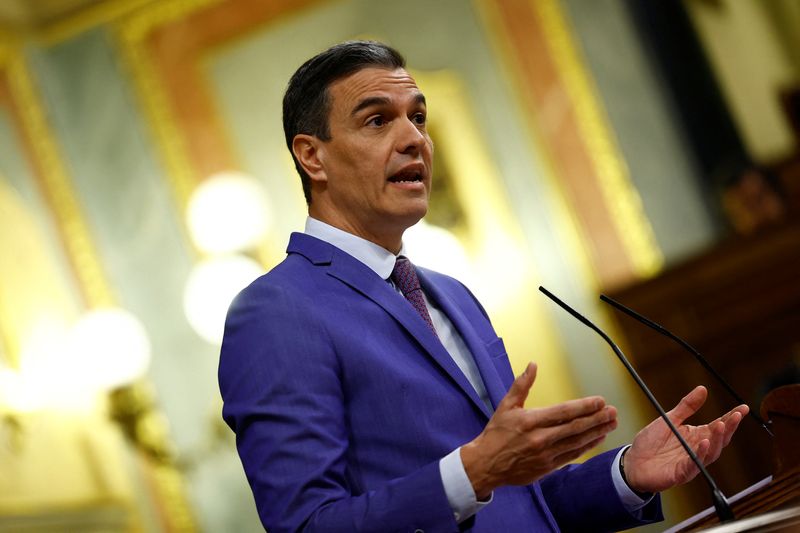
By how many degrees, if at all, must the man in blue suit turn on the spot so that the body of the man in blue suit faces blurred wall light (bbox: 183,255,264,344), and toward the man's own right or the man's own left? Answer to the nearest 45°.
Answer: approximately 135° to the man's own left

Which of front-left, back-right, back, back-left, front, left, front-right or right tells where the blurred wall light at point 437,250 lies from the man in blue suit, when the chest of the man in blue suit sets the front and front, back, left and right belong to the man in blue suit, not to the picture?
back-left

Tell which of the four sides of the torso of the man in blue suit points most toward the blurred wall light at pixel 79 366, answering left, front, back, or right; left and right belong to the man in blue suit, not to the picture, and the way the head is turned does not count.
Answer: back

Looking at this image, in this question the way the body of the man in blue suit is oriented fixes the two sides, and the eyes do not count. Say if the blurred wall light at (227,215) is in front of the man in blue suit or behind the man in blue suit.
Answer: behind

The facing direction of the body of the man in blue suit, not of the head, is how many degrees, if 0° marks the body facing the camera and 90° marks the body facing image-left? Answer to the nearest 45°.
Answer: approximately 315°

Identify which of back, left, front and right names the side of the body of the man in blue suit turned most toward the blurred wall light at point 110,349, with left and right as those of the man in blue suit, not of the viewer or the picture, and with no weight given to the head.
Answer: back
